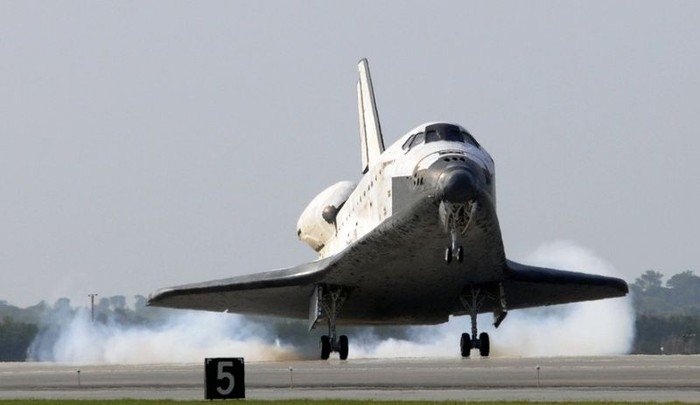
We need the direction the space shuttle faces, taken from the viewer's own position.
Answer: facing the viewer

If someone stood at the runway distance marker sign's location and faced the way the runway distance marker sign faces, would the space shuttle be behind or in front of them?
behind

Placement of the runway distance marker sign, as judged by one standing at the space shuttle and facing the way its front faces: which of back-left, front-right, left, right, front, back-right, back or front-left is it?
front

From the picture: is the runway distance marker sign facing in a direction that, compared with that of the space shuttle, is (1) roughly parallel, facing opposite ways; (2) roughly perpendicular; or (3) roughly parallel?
roughly parallel

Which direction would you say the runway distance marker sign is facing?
toward the camera

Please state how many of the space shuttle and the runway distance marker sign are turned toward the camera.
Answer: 2
